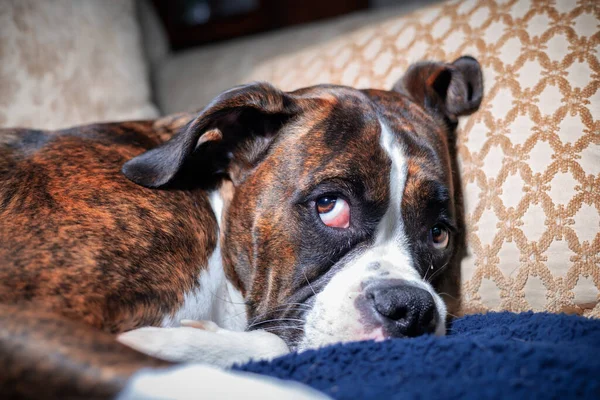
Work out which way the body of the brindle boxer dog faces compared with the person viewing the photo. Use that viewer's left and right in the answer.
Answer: facing the viewer and to the right of the viewer
